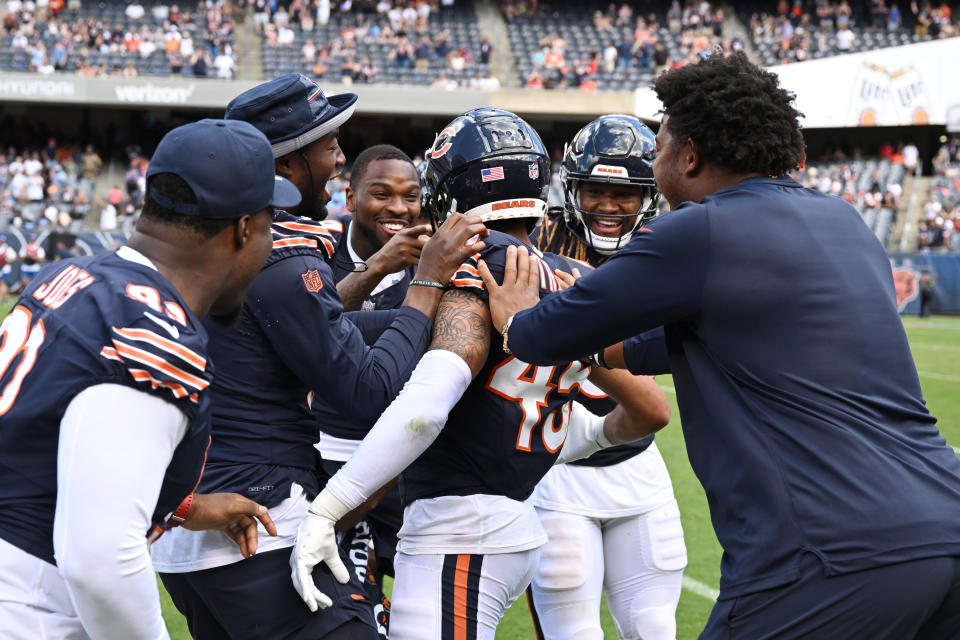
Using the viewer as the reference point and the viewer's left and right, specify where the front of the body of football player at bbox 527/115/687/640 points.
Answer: facing the viewer

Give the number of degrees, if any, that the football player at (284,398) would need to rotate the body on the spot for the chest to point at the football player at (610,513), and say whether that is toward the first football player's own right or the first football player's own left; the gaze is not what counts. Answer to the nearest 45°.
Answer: approximately 45° to the first football player's own left

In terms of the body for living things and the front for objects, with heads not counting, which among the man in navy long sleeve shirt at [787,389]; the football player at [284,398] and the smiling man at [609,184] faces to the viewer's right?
the football player at [284,398]

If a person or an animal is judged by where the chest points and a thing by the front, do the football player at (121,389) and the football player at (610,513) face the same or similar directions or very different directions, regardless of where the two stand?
very different directions

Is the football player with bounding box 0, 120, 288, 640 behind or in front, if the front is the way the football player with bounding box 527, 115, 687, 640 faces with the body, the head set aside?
in front

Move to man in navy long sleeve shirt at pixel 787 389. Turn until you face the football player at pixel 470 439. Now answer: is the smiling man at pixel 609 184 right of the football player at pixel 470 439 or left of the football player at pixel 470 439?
right

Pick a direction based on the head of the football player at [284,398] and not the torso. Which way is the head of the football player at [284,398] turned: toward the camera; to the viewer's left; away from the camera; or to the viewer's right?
to the viewer's right

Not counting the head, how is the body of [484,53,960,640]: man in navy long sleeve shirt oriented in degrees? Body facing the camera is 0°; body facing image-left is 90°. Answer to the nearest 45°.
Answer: approximately 135°

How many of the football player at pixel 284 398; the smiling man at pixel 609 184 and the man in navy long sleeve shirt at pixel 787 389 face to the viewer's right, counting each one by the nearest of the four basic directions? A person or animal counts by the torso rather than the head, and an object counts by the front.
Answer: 1

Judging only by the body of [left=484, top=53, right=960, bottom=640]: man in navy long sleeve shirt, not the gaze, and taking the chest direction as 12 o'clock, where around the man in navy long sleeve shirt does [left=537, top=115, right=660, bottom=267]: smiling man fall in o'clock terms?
The smiling man is roughly at 1 o'clock from the man in navy long sleeve shirt.

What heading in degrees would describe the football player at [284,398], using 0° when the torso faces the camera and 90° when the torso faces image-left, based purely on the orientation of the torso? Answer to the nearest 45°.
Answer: approximately 270°

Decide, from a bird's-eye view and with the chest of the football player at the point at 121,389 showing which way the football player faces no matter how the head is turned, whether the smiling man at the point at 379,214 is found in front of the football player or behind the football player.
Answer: in front

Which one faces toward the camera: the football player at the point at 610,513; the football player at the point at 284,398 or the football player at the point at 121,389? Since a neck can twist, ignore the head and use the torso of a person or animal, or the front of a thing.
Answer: the football player at the point at 610,513

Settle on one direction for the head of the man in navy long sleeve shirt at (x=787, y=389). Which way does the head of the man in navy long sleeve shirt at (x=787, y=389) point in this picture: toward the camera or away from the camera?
away from the camera

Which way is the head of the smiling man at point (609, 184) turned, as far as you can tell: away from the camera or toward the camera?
toward the camera

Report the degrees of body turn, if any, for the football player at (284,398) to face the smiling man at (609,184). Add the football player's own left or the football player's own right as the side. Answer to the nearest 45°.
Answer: approximately 45° to the football player's own left
